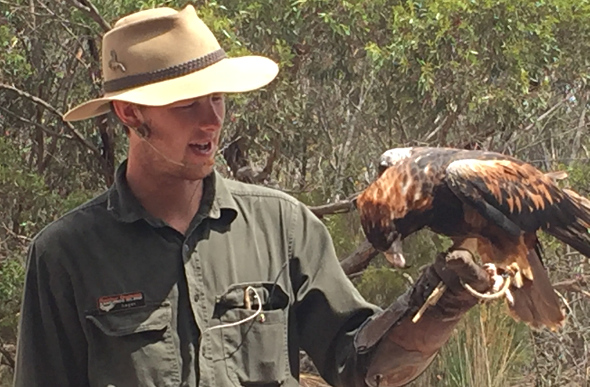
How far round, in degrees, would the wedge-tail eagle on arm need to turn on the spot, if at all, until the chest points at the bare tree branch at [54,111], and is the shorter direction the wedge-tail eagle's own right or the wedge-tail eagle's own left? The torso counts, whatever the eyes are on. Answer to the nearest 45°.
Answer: approximately 45° to the wedge-tail eagle's own right

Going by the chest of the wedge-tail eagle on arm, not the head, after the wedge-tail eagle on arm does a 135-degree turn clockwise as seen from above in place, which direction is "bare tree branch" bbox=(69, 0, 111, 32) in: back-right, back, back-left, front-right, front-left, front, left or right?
left

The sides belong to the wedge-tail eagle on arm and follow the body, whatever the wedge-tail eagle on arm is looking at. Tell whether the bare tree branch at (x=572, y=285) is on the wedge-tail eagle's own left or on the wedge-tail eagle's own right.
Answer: on the wedge-tail eagle's own right

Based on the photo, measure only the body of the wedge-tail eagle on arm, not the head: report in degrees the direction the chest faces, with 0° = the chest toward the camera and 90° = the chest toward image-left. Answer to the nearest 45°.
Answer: approximately 90°

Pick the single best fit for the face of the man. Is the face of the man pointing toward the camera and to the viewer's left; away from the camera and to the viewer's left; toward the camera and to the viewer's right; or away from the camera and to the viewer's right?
toward the camera and to the viewer's right

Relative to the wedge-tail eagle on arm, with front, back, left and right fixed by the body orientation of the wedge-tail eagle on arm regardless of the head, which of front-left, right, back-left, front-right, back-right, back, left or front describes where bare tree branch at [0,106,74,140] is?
front-right
